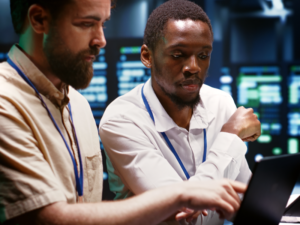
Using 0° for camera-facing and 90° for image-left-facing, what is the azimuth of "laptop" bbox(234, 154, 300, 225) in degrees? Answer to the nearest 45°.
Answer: approximately 135°

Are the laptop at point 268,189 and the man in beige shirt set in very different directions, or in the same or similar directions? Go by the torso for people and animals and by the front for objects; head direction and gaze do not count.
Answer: very different directions

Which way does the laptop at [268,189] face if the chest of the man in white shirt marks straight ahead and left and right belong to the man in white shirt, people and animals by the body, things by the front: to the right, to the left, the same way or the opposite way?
the opposite way

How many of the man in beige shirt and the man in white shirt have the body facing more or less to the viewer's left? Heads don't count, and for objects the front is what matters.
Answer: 0

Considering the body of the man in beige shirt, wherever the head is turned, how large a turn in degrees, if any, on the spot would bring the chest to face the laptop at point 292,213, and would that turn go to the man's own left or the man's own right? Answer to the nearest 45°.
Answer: approximately 45° to the man's own left
